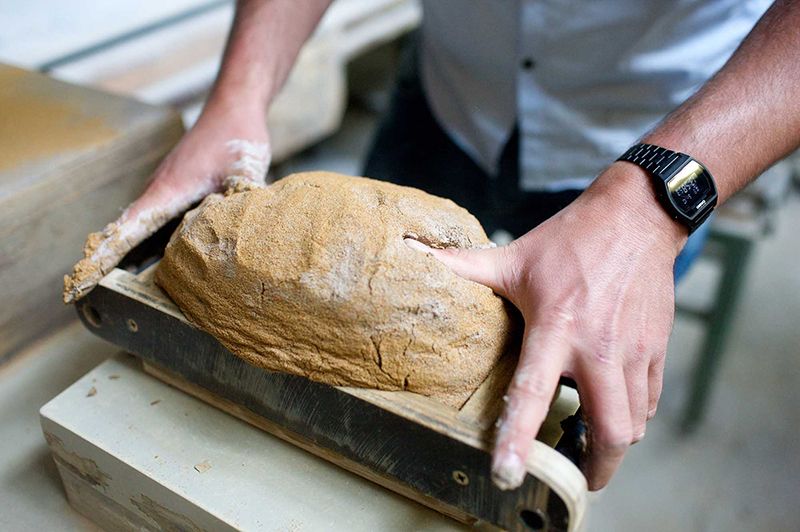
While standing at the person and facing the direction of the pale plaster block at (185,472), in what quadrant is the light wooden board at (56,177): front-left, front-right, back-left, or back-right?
front-right

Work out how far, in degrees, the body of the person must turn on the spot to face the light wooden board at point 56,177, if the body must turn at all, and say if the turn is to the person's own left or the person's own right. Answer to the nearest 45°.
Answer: approximately 45° to the person's own right

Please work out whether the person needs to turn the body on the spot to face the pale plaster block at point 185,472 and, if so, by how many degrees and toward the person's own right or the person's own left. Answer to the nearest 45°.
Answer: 0° — they already face it

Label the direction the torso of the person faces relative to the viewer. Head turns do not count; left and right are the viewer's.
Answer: facing the viewer and to the left of the viewer

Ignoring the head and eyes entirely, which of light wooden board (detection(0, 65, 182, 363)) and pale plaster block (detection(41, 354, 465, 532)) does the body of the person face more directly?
the pale plaster block
